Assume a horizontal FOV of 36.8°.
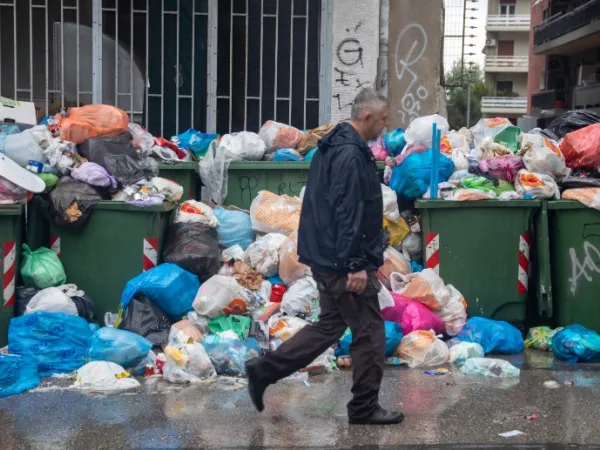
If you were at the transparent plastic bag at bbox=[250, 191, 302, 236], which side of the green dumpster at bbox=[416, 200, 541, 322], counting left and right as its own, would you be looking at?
right

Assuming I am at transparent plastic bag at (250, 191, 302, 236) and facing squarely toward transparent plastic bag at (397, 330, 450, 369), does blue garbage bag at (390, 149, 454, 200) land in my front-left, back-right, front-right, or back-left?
front-left

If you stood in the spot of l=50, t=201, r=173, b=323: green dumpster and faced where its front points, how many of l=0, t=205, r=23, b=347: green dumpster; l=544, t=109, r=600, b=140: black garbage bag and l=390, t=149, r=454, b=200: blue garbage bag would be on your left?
2

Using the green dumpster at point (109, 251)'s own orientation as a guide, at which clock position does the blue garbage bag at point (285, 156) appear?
The blue garbage bag is roughly at 8 o'clock from the green dumpster.

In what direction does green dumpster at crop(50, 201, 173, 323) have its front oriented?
toward the camera

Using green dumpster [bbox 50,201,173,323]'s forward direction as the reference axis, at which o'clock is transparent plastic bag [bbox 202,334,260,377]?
The transparent plastic bag is roughly at 11 o'clock from the green dumpster.

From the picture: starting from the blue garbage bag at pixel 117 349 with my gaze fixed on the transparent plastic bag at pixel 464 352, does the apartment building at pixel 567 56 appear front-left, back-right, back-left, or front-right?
front-left

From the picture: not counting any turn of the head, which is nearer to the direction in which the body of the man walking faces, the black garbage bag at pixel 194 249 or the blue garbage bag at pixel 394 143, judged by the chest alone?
the blue garbage bag

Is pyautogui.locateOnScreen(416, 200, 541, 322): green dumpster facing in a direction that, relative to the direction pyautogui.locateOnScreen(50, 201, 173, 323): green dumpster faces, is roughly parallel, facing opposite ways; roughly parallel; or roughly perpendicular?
roughly parallel

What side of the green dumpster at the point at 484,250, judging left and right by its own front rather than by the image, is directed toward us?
front

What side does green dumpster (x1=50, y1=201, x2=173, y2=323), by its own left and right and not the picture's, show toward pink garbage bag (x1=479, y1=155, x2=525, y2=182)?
left

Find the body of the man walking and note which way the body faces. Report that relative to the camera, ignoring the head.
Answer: to the viewer's right

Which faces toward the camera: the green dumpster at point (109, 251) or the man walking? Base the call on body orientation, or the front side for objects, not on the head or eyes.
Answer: the green dumpster

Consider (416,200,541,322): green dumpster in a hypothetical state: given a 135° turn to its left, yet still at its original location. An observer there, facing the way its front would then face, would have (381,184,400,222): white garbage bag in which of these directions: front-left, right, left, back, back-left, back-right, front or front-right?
back-left

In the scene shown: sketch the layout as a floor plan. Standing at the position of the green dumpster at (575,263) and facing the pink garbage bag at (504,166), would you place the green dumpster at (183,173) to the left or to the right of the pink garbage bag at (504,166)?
left

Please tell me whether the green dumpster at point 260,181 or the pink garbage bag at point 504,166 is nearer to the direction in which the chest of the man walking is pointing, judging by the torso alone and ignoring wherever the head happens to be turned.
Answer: the pink garbage bag
